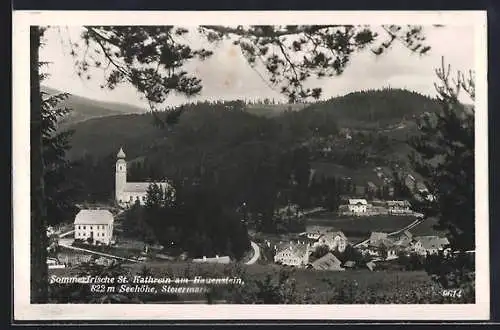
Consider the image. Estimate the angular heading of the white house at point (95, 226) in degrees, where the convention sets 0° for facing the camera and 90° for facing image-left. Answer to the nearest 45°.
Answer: approximately 0°

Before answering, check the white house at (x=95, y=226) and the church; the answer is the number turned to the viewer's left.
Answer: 1

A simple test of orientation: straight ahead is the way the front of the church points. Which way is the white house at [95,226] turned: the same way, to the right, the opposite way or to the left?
to the left

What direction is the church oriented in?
to the viewer's left
